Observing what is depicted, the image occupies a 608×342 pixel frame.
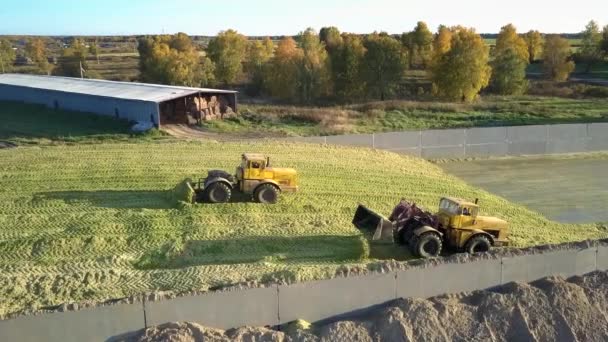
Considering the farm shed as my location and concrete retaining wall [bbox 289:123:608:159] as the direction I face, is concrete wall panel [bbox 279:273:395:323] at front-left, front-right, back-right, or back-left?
front-right

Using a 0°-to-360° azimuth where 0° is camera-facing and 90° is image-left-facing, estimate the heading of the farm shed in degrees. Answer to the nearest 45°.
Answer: approximately 315°

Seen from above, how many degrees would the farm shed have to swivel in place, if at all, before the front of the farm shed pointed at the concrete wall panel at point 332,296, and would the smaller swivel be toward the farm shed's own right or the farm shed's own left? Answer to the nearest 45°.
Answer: approximately 45° to the farm shed's own right

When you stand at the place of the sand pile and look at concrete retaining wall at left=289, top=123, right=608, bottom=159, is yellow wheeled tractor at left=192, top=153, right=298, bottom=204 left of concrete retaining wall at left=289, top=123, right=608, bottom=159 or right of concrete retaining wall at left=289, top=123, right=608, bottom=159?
left

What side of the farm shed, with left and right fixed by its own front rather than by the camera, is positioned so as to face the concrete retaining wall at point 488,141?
front

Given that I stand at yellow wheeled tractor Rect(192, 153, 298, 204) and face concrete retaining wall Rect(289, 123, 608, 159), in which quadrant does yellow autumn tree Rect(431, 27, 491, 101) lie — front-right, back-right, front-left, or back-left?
front-left

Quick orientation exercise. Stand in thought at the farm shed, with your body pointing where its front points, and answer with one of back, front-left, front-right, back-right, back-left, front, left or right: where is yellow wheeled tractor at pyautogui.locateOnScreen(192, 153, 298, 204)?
front-right

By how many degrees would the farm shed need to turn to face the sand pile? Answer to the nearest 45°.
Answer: approximately 45° to its right

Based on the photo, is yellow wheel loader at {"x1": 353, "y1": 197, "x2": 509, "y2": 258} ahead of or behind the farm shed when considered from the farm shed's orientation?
ahead

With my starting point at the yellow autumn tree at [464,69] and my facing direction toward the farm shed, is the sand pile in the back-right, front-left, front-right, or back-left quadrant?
front-left
